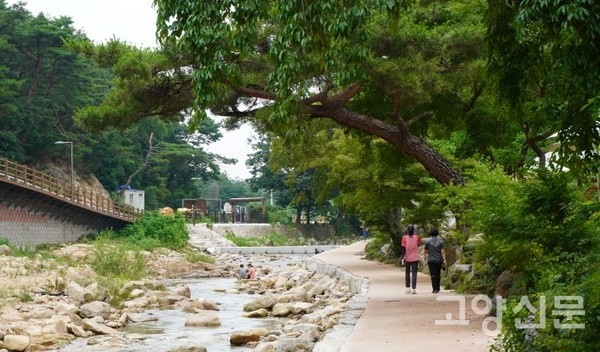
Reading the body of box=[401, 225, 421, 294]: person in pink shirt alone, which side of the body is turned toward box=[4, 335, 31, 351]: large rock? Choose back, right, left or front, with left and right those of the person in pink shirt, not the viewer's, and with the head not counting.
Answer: left

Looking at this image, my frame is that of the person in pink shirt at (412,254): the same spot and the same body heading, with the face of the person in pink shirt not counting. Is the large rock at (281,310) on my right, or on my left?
on my left

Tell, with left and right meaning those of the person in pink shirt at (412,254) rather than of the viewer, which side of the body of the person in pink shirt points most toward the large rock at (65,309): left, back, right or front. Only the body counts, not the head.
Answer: left

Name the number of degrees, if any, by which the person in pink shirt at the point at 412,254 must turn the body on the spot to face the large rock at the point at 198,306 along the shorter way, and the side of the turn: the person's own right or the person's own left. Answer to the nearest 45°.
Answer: approximately 45° to the person's own left

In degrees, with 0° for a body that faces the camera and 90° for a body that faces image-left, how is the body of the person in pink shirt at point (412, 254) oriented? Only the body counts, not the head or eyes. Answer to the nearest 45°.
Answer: approximately 180°

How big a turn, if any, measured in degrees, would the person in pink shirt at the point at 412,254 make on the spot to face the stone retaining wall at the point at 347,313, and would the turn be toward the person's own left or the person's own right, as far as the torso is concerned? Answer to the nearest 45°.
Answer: approximately 180°

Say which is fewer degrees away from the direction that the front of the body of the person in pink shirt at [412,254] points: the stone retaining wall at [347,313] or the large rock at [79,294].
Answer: the large rock

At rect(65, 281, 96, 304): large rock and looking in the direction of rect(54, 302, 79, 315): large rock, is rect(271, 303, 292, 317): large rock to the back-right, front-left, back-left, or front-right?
front-left

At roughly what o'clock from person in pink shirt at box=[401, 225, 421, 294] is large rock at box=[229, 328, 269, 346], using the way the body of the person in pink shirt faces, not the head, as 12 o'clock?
The large rock is roughly at 8 o'clock from the person in pink shirt.

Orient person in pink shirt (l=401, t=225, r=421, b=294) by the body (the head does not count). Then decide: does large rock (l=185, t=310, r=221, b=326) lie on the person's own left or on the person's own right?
on the person's own left

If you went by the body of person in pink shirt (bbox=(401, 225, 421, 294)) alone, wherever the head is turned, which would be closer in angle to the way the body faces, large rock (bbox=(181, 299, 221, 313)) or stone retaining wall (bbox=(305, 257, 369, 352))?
the large rock

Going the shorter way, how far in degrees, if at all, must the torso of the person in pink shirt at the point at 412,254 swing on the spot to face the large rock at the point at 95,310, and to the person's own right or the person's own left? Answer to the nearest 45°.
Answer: approximately 90° to the person's own left
